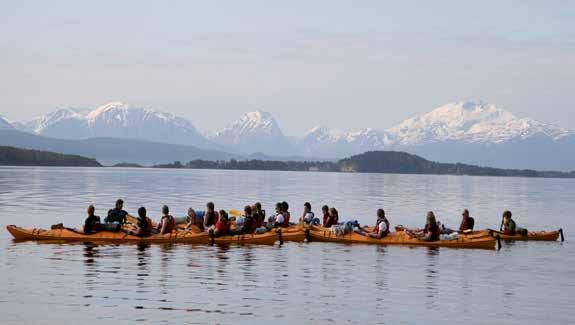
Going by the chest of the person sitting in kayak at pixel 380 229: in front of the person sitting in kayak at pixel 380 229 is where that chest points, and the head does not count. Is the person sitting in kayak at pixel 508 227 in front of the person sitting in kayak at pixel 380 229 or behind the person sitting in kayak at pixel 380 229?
behind

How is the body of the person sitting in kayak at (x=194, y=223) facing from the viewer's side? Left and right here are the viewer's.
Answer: facing to the left of the viewer

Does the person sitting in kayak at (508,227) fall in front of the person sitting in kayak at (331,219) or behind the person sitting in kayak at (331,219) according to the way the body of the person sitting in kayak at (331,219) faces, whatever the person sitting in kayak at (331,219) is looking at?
behind

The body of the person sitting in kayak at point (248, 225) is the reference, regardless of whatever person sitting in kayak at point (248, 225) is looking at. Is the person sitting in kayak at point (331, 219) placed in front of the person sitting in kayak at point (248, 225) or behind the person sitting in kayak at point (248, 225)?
behind

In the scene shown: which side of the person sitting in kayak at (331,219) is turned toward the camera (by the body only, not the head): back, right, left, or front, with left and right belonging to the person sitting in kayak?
left

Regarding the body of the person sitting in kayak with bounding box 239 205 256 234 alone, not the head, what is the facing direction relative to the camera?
to the viewer's left
